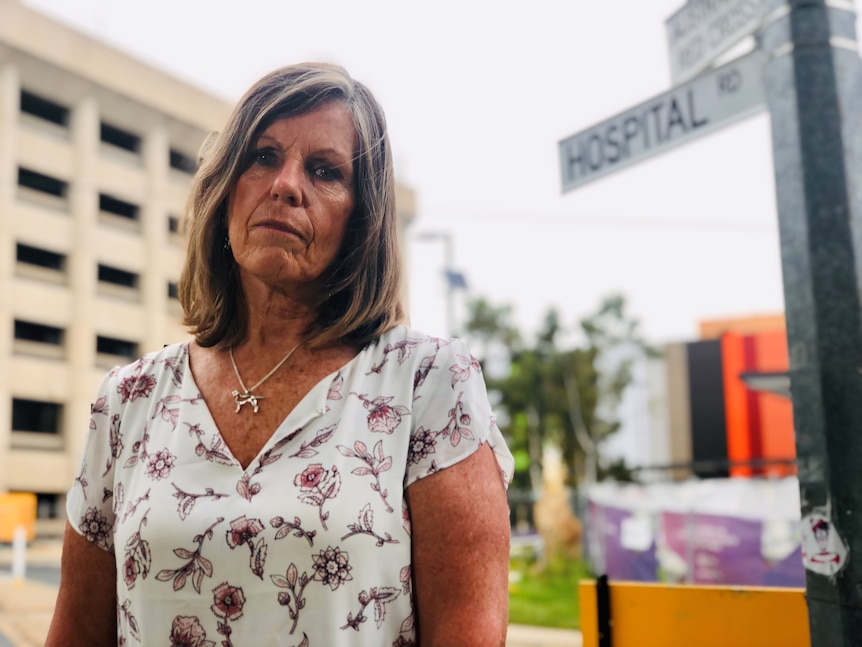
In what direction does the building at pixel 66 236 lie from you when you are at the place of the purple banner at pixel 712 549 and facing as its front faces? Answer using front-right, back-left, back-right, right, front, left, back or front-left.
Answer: back-right

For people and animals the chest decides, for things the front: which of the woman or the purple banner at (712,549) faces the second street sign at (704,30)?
the purple banner

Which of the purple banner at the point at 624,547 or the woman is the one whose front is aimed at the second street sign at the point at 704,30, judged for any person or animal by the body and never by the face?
the purple banner

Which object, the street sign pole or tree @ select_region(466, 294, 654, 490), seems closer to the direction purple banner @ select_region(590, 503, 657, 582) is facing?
the street sign pole

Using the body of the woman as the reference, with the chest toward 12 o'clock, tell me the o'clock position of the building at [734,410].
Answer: The building is roughly at 7 o'clock from the woman.

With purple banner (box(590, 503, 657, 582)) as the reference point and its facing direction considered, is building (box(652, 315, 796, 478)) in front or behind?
behind

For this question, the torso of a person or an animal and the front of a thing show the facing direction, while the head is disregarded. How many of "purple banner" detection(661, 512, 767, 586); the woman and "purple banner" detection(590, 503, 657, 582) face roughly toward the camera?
3

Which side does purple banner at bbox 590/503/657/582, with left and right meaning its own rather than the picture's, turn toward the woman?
front

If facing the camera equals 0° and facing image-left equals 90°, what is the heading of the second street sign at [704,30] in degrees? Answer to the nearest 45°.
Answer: approximately 45°

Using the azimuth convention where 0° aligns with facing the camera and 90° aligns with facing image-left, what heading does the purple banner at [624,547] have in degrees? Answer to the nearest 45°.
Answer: approximately 0°

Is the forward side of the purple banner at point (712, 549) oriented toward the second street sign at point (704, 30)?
yes
